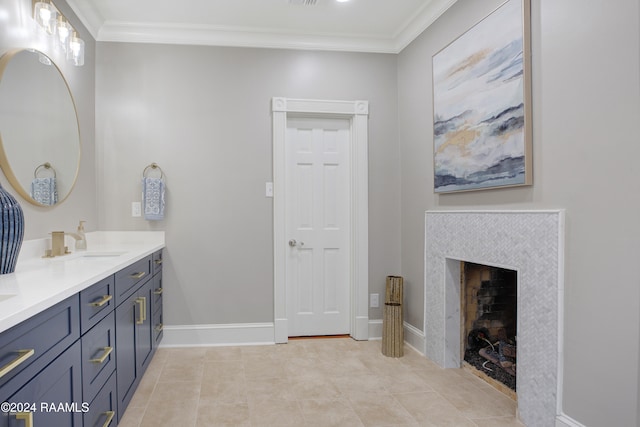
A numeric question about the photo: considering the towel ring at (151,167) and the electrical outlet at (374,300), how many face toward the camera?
2

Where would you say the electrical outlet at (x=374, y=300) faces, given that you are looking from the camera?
facing the viewer

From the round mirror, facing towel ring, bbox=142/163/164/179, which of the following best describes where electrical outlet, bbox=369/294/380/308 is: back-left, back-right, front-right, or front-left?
front-right

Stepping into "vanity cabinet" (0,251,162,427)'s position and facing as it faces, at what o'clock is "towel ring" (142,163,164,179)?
The towel ring is roughly at 8 o'clock from the vanity cabinet.

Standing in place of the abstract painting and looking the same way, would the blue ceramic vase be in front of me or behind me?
in front

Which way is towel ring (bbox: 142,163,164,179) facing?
toward the camera

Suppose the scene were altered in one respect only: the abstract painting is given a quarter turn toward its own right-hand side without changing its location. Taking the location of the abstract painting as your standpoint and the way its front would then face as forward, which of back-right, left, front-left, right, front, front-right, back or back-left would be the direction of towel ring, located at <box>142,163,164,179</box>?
front-left

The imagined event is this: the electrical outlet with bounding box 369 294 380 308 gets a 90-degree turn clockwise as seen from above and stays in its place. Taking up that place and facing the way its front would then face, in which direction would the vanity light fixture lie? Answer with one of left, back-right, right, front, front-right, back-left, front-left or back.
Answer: front-left

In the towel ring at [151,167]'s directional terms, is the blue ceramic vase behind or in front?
in front

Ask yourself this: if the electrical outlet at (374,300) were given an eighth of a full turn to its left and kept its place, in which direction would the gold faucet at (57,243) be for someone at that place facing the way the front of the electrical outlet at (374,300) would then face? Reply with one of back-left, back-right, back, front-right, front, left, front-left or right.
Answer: right

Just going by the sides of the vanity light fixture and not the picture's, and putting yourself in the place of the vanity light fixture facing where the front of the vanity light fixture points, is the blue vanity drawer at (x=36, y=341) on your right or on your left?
on your right

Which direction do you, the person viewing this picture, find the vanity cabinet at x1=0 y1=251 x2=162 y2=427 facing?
facing the viewer and to the right of the viewer

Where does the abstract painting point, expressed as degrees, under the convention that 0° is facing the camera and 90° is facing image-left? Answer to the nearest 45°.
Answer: approximately 45°

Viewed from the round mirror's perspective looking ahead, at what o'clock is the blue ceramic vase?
The blue ceramic vase is roughly at 2 o'clock from the round mirror.

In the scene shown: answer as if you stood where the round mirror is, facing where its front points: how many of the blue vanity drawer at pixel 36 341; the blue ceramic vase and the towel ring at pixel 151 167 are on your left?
1

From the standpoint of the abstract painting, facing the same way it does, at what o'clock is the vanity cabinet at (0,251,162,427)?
The vanity cabinet is roughly at 12 o'clock from the abstract painting.
